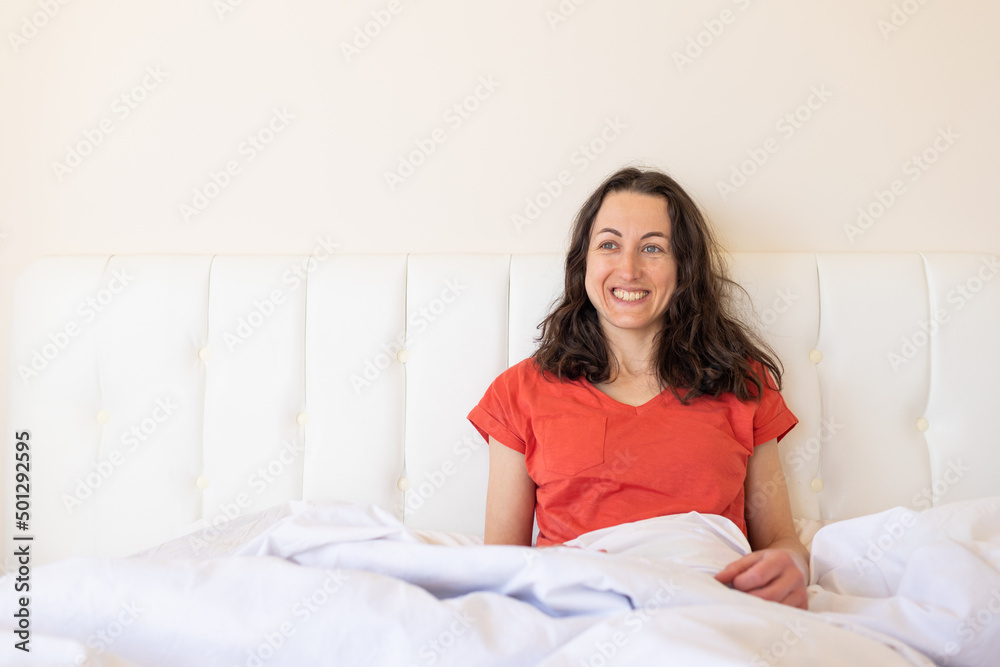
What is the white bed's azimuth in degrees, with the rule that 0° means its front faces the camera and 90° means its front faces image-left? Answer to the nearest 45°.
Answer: approximately 0°

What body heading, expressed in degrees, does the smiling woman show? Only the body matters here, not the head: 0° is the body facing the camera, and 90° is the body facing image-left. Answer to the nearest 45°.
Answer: approximately 0°
